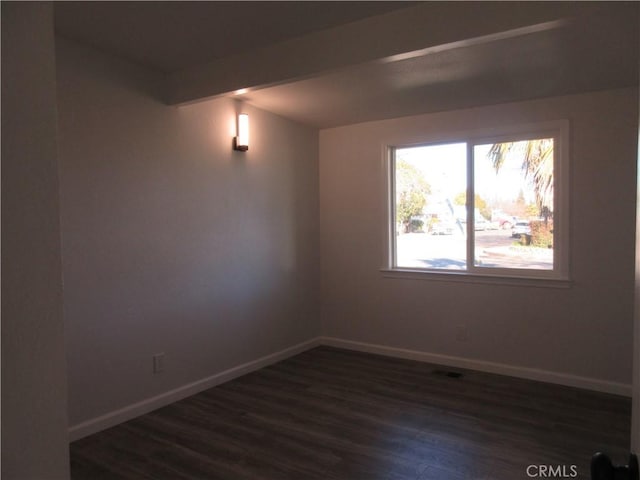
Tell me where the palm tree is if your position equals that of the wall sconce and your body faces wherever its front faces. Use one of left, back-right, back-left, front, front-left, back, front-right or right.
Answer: front-left

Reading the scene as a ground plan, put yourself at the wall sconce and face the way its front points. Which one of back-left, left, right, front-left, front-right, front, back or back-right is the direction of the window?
front-left

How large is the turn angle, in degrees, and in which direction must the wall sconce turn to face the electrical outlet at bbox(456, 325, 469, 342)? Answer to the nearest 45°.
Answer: approximately 45° to its left

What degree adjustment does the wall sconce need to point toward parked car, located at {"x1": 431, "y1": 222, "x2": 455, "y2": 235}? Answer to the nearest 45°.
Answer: approximately 45° to its left

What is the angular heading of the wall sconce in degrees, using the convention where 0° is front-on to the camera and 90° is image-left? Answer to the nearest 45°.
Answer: approximately 315°
